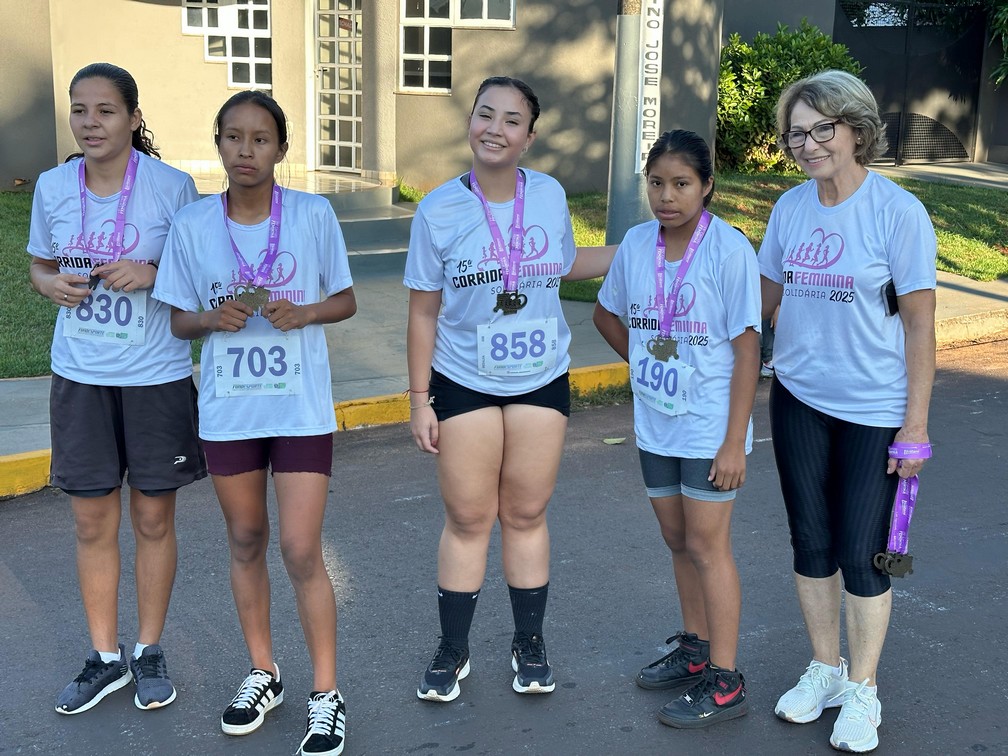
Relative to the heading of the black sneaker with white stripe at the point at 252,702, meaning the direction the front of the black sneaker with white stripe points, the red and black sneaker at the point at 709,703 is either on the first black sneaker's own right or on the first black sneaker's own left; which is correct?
on the first black sneaker's own left

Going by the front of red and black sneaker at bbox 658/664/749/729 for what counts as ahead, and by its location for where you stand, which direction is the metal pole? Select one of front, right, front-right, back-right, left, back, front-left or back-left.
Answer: back-right

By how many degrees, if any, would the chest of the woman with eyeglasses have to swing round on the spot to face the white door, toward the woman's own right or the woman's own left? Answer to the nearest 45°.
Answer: approximately 90° to the woman's own right

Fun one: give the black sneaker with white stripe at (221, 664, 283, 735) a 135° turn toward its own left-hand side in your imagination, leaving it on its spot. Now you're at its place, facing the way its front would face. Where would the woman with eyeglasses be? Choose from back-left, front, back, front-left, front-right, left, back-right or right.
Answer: front

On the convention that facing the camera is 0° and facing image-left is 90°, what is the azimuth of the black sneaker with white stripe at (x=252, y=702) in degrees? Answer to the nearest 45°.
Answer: approximately 45°

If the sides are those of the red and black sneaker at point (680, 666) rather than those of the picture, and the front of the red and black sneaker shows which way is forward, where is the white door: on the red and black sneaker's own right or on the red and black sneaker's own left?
on the red and black sneaker's own right

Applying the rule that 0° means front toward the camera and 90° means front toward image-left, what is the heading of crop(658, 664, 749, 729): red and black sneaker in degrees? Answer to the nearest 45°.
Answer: approximately 45°

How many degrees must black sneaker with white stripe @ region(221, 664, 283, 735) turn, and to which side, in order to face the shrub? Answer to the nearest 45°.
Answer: approximately 180°

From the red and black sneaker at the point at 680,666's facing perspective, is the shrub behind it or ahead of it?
behind

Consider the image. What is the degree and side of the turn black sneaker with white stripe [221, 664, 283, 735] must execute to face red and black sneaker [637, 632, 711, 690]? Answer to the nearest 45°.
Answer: approximately 135° to its left

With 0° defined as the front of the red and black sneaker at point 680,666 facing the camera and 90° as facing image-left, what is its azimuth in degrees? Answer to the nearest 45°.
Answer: approximately 45°
